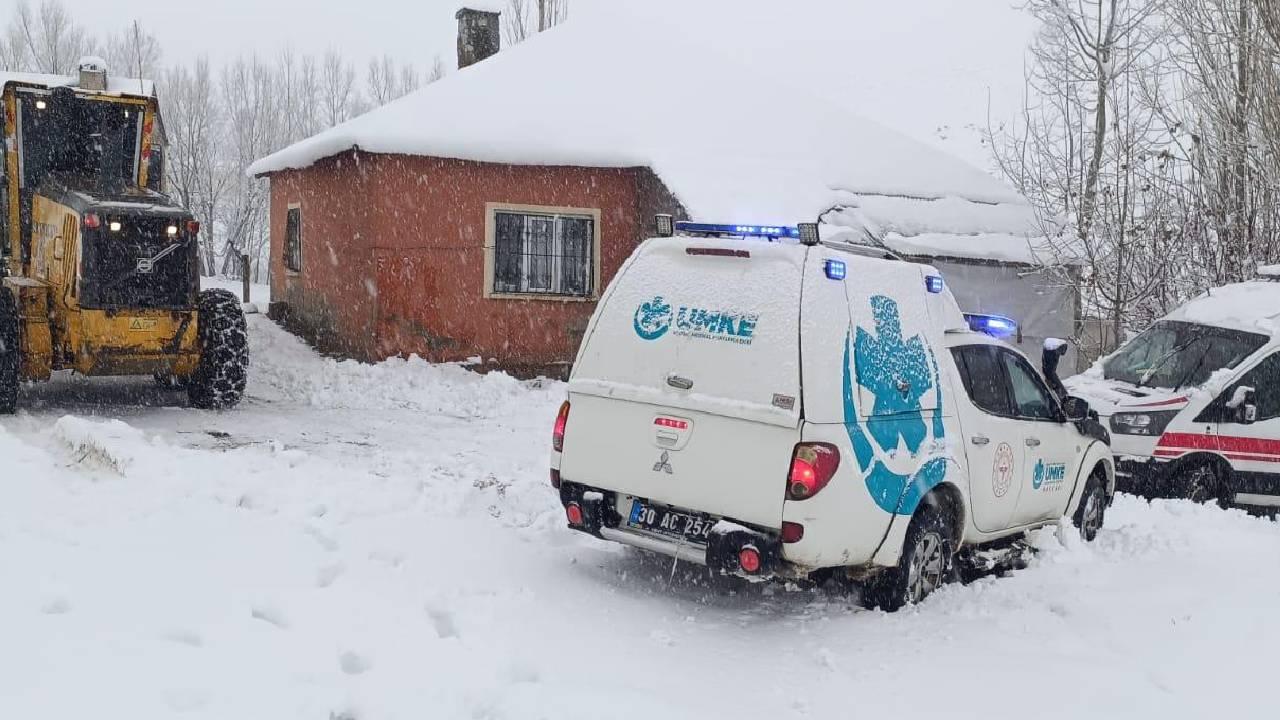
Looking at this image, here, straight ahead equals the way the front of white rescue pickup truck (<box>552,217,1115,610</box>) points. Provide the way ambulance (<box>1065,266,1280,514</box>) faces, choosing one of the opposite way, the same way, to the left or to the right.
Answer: the opposite way

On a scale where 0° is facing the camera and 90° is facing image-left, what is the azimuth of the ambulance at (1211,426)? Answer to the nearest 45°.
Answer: approximately 45°

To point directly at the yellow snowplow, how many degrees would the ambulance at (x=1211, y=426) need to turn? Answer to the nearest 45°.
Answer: approximately 45° to its right

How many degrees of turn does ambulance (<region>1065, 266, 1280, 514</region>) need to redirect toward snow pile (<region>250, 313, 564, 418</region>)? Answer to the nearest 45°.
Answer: approximately 45° to its right

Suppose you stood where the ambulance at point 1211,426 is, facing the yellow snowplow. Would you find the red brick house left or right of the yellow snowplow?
right

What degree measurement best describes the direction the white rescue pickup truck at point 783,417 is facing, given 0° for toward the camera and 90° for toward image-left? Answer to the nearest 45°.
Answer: approximately 225°

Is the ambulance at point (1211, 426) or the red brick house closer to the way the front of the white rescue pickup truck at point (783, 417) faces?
the ambulance
